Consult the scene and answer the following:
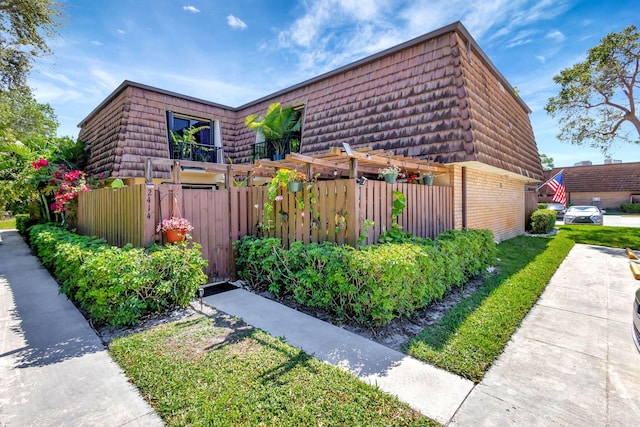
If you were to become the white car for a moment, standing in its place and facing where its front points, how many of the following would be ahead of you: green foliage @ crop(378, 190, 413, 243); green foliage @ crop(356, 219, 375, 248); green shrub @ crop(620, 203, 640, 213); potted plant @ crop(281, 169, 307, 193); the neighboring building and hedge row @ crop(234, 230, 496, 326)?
4

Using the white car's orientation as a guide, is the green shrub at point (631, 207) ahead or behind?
behind

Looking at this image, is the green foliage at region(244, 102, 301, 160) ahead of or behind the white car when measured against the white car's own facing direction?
ahead

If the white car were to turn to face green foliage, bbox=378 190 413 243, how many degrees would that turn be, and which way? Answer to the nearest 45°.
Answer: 0° — it already faces it

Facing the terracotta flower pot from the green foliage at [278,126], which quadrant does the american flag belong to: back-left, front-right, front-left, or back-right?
back-left

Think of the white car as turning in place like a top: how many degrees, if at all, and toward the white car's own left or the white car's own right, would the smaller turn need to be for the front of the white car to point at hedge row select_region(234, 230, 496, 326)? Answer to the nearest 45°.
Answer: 0° — it already faces it

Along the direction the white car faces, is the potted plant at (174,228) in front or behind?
in front

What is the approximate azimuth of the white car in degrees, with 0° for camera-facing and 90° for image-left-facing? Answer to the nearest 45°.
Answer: approximately 0°

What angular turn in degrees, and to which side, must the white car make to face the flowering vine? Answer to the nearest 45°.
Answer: approximately 45° to its right

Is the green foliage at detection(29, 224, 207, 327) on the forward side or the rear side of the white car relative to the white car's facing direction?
on the forward side

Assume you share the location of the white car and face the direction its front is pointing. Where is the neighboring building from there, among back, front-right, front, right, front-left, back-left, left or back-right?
back

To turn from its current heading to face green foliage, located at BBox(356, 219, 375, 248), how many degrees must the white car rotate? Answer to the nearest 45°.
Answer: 0° — it already faces it
